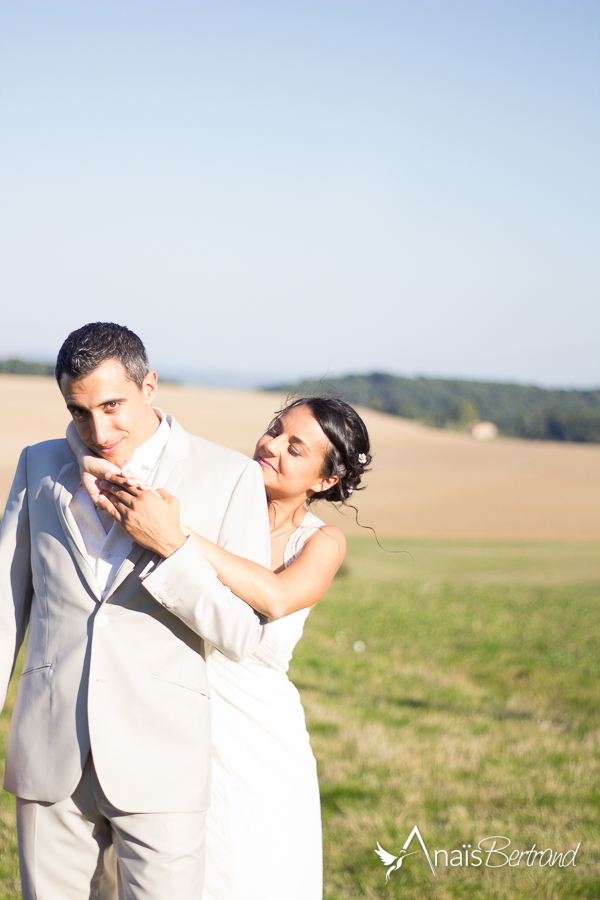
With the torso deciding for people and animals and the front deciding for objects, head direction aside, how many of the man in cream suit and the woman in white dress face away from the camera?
0

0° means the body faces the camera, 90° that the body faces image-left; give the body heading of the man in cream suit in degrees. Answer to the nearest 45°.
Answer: approximately 0°

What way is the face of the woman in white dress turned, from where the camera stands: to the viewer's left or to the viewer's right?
to the viewer's left

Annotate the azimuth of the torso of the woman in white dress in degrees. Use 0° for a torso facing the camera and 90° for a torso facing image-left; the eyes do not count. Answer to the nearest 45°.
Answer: approximately 45°

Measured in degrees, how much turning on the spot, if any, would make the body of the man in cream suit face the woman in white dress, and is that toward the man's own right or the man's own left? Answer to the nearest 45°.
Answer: approximately 135° to the man's own left

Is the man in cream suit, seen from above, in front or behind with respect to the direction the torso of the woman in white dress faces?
in front
